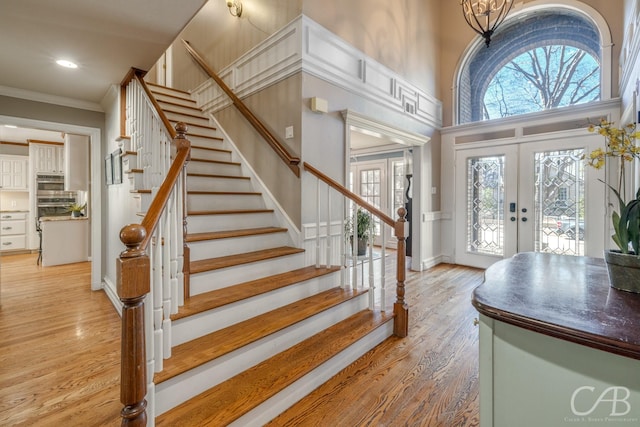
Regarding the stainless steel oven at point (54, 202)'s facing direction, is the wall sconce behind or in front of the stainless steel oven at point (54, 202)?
in front

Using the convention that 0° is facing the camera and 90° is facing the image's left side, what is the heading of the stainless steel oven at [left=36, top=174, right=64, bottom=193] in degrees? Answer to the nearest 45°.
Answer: approximately 0°

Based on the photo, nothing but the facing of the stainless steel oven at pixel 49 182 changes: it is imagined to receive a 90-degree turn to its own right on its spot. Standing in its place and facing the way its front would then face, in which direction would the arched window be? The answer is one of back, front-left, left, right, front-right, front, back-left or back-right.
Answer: back-left

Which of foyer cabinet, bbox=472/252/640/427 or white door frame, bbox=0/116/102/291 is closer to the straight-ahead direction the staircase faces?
the foyer cabinet

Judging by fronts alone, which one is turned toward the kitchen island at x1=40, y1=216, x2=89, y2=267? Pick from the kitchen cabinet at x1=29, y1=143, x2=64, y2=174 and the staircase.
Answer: the kitchen cabinet at x1=29, y1=143, x2=64, y2=174

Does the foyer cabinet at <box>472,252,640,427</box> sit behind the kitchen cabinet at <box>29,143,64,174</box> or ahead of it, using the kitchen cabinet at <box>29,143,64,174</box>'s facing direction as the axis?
ahead

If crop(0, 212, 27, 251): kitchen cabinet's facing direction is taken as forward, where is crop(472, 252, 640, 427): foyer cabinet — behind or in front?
in front

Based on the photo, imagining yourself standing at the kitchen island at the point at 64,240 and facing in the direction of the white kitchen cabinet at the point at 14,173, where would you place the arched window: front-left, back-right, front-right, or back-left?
back-right
